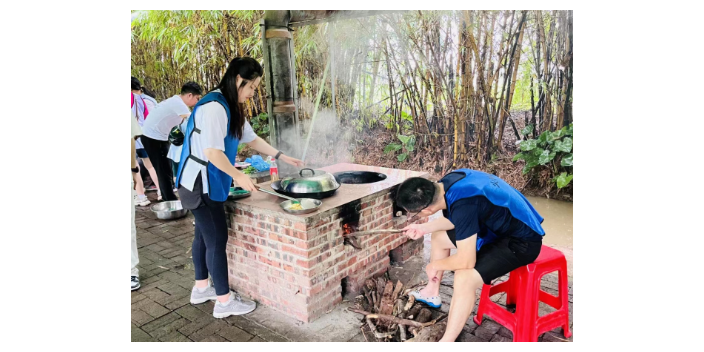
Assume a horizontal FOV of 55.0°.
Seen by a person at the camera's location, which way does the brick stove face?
facing the viewer and to the right of the viewer

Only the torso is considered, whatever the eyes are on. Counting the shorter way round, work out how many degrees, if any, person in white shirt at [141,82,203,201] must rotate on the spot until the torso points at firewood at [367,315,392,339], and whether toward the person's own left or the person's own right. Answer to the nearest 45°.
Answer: approximately 90° to the person's own right

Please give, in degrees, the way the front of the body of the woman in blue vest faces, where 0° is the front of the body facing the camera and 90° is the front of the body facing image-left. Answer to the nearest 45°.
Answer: approximately 270°

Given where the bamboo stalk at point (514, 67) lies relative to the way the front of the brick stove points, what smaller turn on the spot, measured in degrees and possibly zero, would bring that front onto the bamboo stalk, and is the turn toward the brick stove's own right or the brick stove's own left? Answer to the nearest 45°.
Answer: approximately 90° to the brick stove's own left
